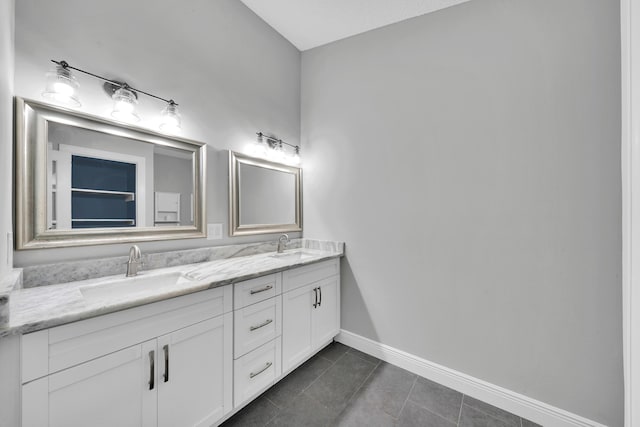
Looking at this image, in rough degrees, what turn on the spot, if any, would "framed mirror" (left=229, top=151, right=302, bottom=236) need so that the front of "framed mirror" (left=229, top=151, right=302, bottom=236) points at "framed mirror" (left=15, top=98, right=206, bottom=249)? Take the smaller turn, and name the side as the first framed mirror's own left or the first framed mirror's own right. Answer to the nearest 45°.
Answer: approximately 90° to the first framed mirror's own right

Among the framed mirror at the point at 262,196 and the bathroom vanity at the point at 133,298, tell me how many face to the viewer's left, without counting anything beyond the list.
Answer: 0

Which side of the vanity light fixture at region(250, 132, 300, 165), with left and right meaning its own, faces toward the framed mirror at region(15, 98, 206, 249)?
right

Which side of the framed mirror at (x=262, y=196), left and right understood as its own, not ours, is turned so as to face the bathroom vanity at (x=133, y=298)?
right

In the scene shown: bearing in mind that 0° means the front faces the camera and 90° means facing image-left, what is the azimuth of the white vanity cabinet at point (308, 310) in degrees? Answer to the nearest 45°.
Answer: approximately 315°

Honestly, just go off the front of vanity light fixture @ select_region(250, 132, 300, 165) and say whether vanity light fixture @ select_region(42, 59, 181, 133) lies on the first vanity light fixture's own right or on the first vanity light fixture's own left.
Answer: on the first vanity light fixture's own right

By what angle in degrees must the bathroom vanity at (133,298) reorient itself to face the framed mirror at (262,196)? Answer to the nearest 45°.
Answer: approximately 90° to its left

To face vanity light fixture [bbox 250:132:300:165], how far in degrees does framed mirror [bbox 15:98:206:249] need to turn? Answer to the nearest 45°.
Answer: approximately 45° to its left

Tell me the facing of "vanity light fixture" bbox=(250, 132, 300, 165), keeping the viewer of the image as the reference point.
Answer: facing the viewer and to the right of the viewer
